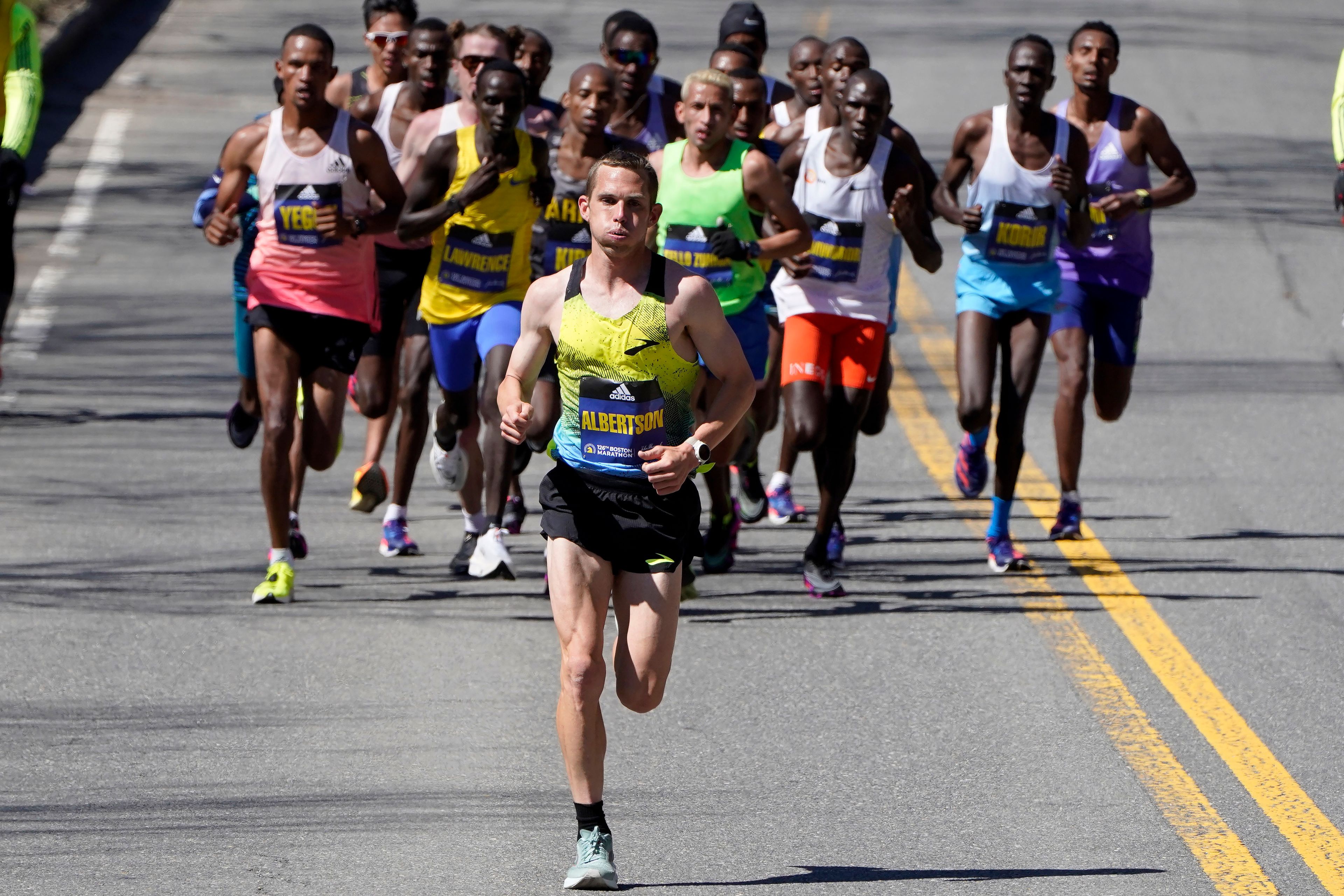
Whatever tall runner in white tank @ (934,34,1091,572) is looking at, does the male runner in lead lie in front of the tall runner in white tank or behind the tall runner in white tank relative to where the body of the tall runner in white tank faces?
in front

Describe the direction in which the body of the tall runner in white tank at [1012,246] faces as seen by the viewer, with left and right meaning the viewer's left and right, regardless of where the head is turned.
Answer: facing the viewer

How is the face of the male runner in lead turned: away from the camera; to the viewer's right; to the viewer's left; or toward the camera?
toward the camera

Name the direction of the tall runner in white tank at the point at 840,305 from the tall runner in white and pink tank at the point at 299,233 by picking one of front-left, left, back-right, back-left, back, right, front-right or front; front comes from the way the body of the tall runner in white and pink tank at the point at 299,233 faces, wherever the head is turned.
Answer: left

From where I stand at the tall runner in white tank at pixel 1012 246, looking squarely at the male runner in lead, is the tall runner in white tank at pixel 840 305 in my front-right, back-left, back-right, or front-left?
front-right

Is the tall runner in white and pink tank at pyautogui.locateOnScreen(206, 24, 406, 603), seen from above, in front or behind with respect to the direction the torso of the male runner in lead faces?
behind

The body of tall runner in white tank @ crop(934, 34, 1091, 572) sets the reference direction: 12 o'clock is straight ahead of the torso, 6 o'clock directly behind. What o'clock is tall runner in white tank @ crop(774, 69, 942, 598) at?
tall runner in white tank @ crop(774, 69, 942, 598) is roughly at 2 o'clock from tall runner in white tank @ crop(934, 34, 1091, 572).

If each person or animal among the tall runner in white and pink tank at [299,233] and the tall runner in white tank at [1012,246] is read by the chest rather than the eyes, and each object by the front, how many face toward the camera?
2

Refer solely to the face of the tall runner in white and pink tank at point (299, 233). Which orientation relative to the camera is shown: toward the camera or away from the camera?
toward the camera

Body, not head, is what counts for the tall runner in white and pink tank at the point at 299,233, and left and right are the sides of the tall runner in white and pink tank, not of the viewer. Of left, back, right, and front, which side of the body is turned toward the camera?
front

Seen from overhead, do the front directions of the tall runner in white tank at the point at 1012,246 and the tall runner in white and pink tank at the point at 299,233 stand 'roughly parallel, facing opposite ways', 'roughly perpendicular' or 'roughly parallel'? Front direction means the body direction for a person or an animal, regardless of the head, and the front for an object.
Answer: roughly parallel

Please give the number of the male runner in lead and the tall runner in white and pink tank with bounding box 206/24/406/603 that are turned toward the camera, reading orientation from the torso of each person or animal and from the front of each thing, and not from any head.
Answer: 2

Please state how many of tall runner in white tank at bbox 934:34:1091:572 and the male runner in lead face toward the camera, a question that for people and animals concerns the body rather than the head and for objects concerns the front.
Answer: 2

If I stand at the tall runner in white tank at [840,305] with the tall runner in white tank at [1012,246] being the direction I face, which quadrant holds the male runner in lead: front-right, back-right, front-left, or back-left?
back-right

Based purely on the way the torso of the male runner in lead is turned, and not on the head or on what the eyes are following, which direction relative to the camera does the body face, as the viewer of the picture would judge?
toward the camera

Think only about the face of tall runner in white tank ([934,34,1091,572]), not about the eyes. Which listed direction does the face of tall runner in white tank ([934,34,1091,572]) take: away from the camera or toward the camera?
toward the camera

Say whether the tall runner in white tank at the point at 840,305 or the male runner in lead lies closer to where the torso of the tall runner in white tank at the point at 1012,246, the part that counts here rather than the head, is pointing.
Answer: the male runner in lead

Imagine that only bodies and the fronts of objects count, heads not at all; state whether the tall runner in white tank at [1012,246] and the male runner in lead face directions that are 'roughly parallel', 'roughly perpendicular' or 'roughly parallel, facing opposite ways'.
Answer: roughly parallel
